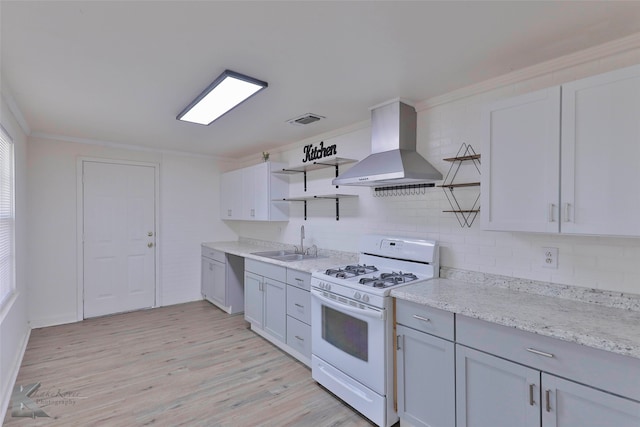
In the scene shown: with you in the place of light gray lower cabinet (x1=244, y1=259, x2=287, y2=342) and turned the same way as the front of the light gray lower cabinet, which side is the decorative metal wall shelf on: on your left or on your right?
on your left

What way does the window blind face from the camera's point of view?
to the viewer's right

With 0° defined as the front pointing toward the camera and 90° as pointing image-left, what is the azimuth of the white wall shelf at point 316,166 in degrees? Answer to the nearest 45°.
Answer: approximately 45°

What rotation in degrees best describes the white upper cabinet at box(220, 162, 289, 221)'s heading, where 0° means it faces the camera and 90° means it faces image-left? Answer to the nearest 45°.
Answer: approximately 45°

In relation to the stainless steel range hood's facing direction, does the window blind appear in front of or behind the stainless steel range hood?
in front

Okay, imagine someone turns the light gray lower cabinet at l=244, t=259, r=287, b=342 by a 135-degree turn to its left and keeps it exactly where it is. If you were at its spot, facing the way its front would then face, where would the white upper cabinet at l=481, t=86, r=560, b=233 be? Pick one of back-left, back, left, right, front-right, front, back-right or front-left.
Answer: front-right

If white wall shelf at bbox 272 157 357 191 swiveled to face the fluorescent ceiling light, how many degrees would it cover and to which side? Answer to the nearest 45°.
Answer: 0° — it already faces it

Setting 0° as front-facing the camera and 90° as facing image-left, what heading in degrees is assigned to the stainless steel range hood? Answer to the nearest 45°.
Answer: approximately 45°

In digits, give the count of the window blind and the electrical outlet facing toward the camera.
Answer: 1
